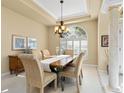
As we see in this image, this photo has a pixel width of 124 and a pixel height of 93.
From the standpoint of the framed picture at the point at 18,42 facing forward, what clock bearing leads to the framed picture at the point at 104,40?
the framed picture at the point at 104,40 is roughly at 11 o'clock from the framed picture at the point at 18,42.

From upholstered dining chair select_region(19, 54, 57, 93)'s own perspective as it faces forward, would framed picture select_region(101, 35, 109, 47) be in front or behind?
in front

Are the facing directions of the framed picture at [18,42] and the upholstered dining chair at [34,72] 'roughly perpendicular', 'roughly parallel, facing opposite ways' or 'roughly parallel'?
roughly perpendicular

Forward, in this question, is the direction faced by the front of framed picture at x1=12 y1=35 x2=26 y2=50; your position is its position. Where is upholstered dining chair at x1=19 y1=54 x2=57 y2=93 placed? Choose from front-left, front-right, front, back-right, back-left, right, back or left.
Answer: front-right

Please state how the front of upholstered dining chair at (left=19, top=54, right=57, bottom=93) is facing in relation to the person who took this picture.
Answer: facing away from the viewer and to the right of the viewer

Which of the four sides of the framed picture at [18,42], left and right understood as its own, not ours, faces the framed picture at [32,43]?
left

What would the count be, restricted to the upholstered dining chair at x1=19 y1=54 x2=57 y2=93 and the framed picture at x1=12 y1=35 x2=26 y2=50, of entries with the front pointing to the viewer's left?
0

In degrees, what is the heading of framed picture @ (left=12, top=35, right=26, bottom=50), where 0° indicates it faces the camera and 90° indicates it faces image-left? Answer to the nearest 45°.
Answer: approximately 315°

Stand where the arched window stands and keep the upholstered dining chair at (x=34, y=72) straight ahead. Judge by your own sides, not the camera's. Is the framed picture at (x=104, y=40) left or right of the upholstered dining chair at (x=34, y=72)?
left
